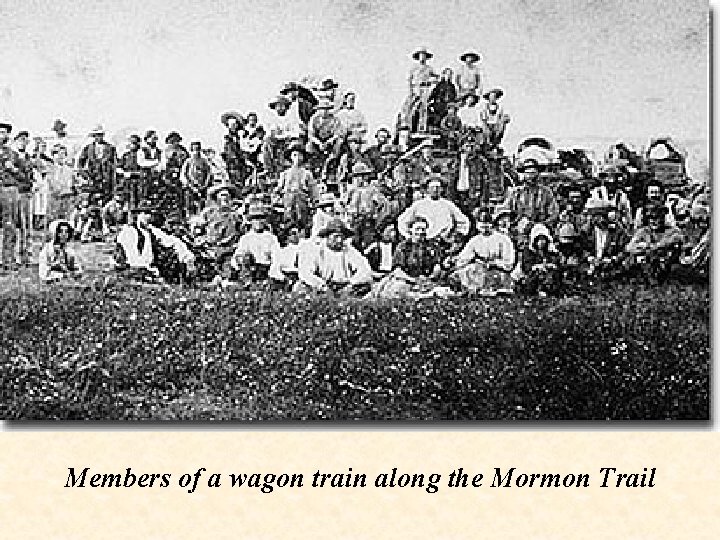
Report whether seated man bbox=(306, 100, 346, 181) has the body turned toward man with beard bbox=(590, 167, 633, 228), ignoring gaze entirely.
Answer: no

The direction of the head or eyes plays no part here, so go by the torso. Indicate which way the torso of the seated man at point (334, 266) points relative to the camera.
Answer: toward the camera

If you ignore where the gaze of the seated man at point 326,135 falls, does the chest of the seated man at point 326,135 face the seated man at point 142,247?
no

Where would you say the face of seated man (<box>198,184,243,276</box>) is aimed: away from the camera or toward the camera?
toward the camera

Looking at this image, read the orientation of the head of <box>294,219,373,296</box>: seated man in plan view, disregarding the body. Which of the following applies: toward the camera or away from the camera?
toward the camera

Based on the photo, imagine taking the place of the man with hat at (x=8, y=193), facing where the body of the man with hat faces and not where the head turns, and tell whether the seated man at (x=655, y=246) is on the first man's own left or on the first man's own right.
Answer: on the first man's own left

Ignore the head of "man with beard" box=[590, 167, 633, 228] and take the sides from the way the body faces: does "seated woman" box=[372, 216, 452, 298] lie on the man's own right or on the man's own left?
on the man's own right

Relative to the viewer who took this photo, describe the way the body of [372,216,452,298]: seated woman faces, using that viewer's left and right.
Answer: facing the viewer

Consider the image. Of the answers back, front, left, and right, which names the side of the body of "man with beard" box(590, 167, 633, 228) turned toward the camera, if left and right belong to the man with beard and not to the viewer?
front

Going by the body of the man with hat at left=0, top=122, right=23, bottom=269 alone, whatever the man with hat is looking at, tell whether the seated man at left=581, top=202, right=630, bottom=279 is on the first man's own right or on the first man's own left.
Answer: on the first man's own left

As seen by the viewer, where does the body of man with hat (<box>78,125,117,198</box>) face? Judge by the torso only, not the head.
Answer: toward the camera
